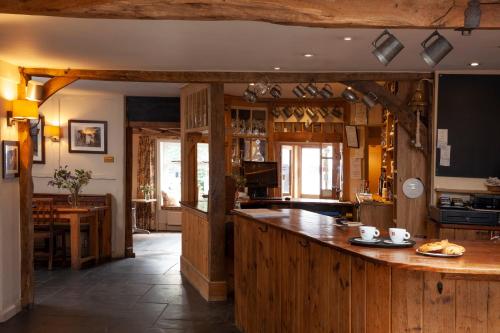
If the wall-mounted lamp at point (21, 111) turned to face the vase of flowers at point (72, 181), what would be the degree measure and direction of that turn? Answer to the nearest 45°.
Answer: approximately 90° to its left

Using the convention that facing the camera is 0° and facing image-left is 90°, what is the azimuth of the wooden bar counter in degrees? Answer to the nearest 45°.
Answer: approximately 45°

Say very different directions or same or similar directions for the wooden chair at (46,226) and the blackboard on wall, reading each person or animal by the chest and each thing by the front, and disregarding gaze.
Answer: very different directions

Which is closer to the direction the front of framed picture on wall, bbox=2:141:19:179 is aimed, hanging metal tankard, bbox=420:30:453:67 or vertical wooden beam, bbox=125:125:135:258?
the hanging metal tankard

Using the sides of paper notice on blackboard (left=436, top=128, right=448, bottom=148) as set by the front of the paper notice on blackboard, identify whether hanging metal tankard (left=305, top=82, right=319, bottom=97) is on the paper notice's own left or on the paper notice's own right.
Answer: on the paper notice's own right

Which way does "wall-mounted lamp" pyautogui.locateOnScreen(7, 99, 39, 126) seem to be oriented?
to the viewer's right

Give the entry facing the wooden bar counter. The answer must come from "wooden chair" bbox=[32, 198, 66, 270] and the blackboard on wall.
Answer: the blackboard on wall

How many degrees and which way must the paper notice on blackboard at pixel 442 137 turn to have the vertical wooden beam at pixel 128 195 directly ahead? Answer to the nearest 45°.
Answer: approximately 90° to its right

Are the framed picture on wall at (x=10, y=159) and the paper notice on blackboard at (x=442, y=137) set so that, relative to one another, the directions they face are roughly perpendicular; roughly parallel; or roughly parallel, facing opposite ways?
roughly perpendicular
